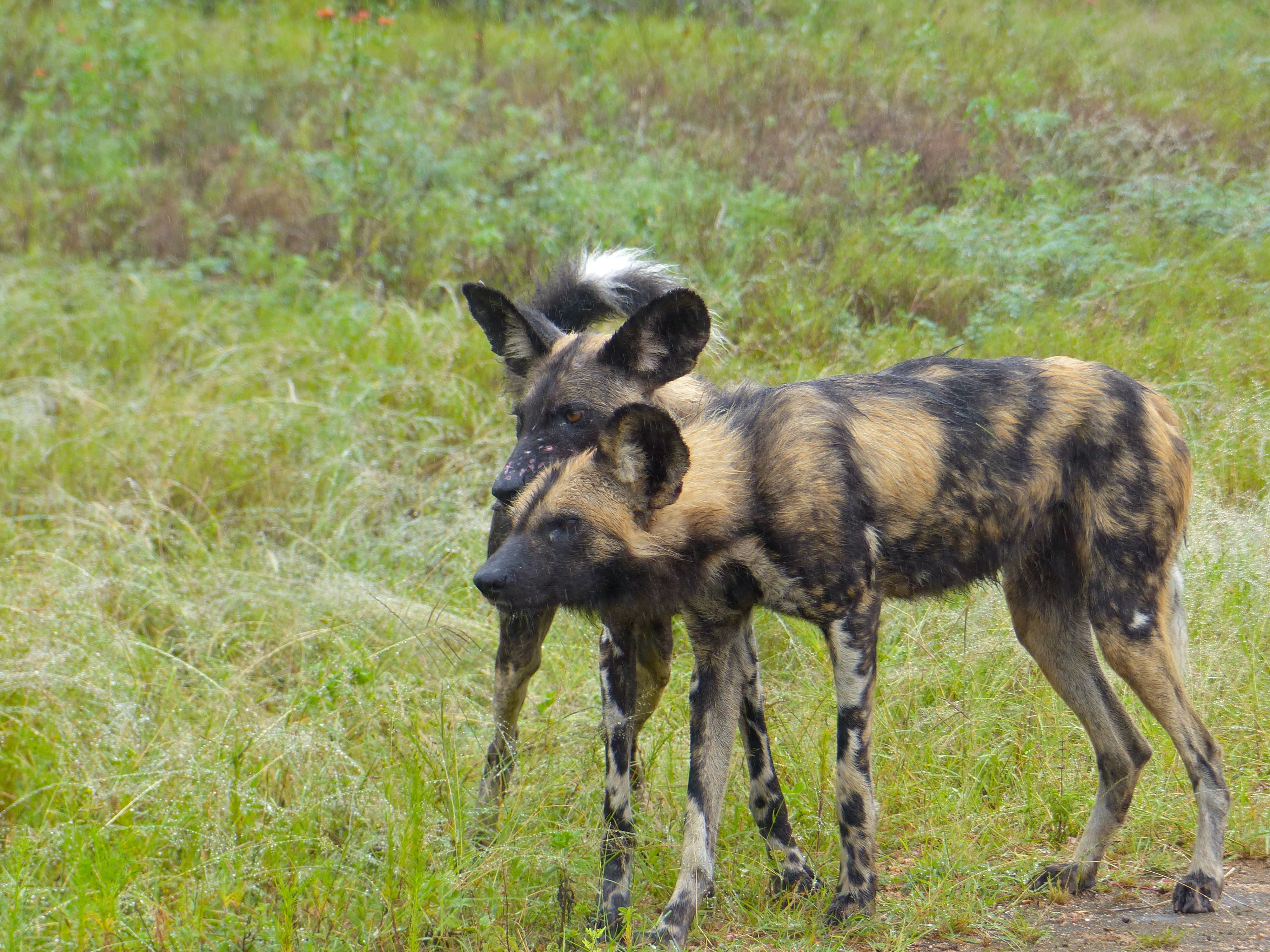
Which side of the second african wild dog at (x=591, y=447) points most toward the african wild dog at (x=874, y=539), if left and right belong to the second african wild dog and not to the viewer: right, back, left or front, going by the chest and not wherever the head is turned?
left

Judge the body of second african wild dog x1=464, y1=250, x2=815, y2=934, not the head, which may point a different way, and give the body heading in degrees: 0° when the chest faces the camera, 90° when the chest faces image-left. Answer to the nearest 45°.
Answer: approximately 45°

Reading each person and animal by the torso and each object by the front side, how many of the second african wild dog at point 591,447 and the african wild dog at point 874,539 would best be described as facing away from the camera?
0

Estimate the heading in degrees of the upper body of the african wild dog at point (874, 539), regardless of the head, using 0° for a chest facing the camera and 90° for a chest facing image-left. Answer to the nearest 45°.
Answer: approximately 90°
